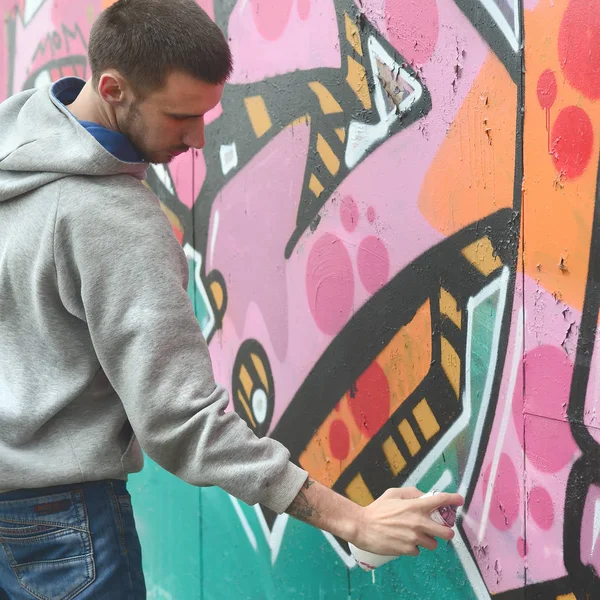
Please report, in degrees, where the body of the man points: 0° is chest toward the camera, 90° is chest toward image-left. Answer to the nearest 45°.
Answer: approximately 225°

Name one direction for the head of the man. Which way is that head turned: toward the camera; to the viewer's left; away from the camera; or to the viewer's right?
to the viewer's right
